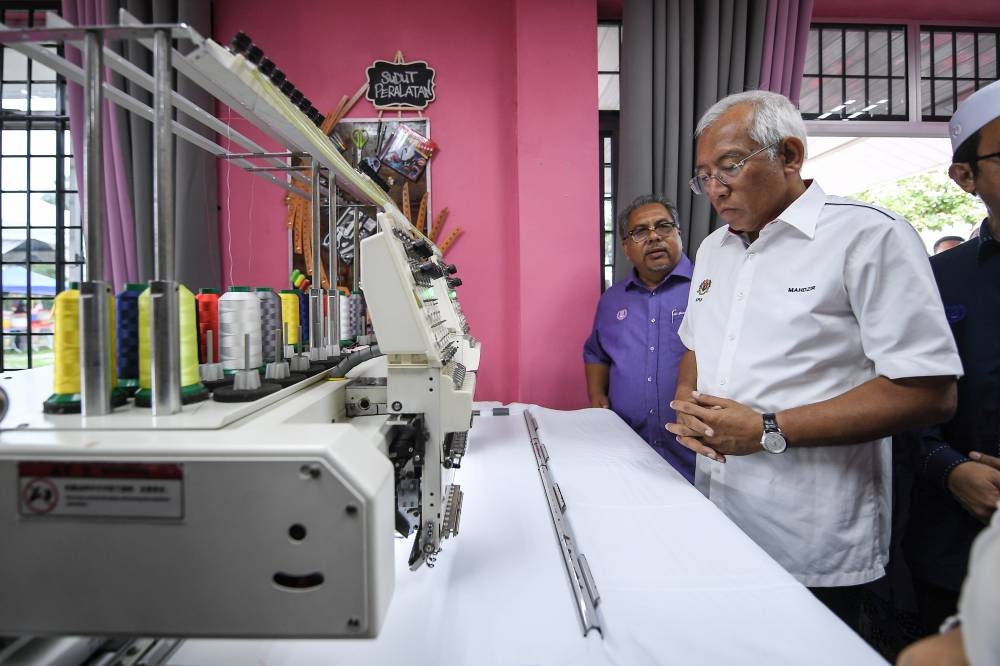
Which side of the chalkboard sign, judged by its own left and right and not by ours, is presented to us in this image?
front

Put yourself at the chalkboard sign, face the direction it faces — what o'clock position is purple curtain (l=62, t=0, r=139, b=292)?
The purple curtain is roughly at 3 o'clock from the chalkboard sign.

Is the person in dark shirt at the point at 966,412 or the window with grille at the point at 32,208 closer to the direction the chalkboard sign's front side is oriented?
the person in dark shirt

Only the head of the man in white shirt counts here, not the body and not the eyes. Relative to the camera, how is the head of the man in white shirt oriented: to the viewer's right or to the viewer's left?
to the viewer's left

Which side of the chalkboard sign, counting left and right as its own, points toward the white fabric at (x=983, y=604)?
front

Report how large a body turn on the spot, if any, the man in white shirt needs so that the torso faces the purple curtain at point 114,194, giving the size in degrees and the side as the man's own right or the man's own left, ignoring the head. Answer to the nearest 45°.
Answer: approximately 45° to the man's own right

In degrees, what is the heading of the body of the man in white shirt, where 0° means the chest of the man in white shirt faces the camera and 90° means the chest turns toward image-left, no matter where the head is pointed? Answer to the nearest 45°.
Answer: approximately 45°

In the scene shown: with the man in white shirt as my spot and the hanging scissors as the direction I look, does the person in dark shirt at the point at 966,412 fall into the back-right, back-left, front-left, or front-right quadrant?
back-right

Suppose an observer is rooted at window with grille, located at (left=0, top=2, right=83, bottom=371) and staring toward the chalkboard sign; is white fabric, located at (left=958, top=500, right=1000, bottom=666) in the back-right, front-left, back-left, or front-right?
front-right

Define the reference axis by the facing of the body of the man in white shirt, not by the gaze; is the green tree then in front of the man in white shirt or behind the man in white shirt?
behind

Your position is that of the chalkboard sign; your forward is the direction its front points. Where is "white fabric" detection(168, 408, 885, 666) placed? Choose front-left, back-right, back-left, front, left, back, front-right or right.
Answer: front

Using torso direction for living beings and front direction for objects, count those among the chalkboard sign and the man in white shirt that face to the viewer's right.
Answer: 0
